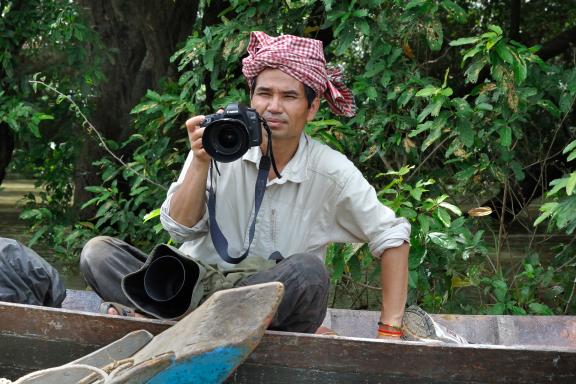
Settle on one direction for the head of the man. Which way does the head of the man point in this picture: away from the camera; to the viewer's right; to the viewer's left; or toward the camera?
toward the camera

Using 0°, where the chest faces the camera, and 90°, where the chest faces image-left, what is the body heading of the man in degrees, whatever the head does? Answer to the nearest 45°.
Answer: approximately 45°

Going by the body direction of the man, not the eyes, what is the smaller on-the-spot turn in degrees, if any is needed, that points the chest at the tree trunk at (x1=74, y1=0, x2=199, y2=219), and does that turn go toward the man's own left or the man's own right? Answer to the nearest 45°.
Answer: approximately 135° to the man's own right
